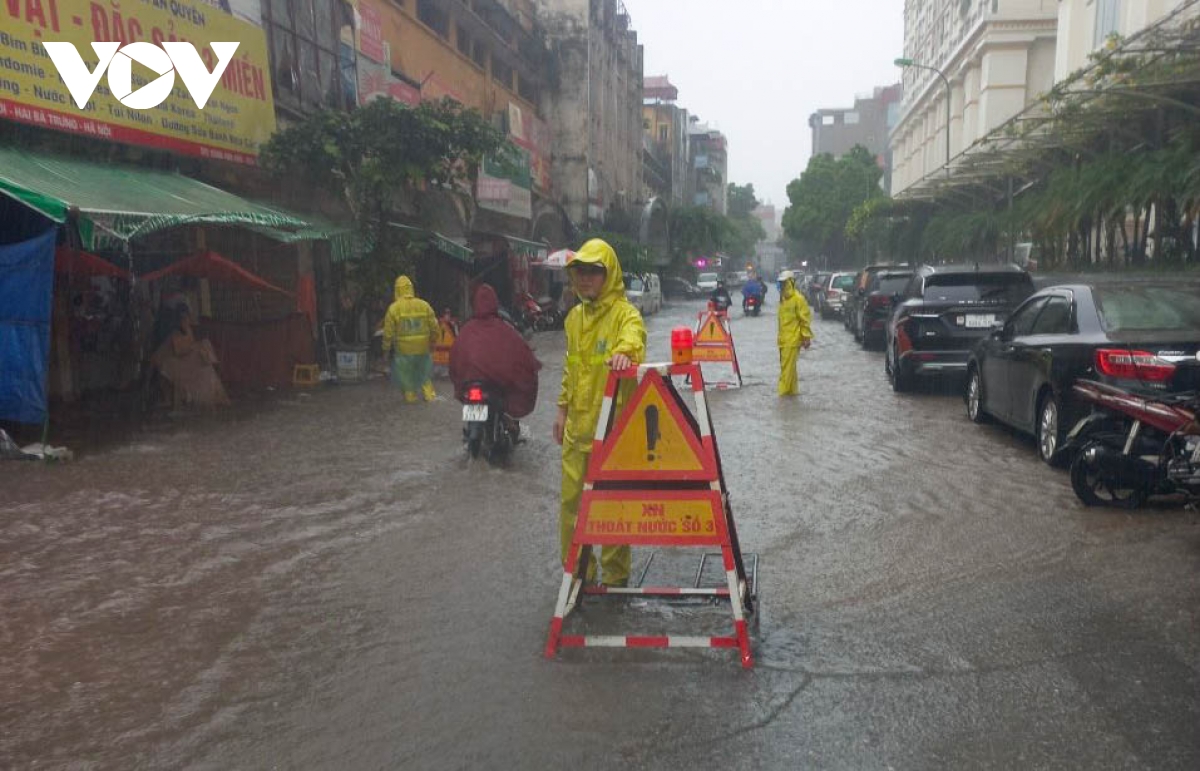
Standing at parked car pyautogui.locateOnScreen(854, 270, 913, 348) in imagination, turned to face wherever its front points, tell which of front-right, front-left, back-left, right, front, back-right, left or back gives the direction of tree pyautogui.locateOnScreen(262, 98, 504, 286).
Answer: back-left

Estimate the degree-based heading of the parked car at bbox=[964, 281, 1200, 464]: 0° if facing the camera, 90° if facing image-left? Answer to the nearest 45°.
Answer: approximately 135°

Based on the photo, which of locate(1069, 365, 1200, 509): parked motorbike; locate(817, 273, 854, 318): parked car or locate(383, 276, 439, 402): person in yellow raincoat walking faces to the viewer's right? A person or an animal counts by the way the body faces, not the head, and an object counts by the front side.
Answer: the parked motorbike

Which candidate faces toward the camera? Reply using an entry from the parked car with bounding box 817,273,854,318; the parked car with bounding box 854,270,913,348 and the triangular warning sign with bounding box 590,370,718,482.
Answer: the triangular warning sign

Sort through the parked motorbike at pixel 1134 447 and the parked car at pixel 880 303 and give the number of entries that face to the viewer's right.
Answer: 1

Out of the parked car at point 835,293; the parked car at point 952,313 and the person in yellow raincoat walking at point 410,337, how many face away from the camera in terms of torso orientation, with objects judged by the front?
3

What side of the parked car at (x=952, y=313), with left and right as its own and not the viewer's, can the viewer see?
back

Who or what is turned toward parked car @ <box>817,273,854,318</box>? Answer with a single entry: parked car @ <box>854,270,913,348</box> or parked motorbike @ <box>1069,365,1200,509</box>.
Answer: parked car @ <box>854,270,913,348</box>

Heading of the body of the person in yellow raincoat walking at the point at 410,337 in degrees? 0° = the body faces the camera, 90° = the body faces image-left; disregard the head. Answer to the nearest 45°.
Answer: approximately 180°

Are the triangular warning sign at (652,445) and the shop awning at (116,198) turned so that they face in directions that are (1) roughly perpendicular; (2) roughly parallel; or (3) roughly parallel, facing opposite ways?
roughly perpendicular

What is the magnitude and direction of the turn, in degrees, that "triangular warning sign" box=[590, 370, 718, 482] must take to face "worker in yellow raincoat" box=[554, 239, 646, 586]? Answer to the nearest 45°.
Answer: approximately 135° to its right

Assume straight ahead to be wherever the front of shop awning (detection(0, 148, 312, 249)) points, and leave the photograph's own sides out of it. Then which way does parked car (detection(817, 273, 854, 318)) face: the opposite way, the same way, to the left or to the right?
to the left
